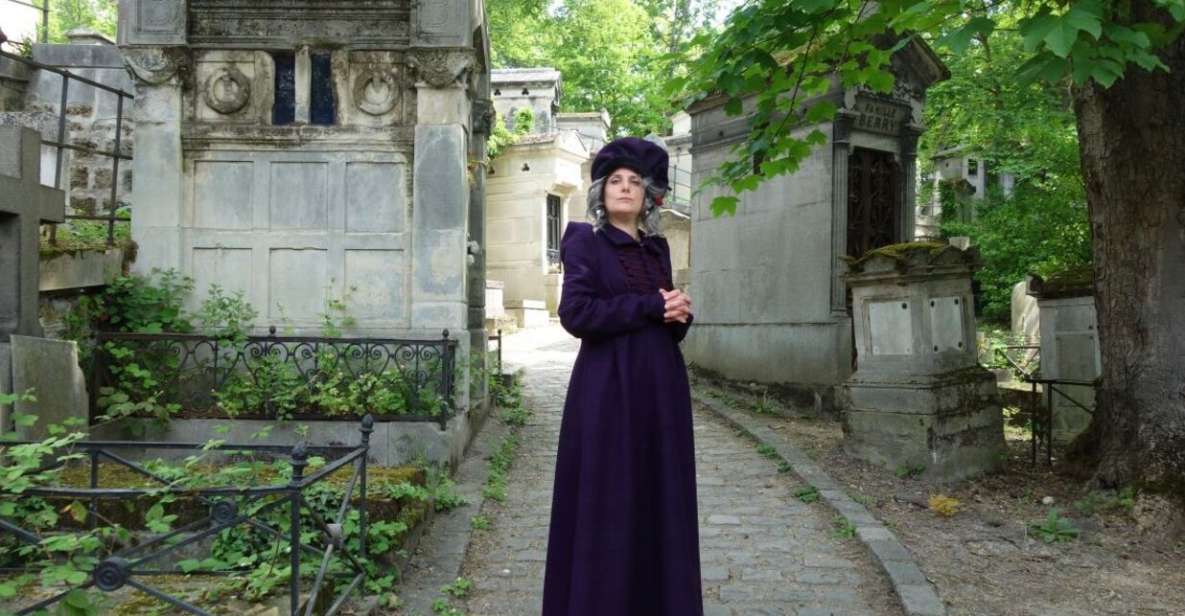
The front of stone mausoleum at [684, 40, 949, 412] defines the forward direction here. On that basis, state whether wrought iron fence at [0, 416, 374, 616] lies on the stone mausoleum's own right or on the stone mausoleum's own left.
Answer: on the stone mausoleum's own right

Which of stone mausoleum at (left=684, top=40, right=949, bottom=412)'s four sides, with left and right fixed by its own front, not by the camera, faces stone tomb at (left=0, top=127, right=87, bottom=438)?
right

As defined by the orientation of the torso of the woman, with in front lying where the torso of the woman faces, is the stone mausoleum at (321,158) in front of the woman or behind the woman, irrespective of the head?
behind

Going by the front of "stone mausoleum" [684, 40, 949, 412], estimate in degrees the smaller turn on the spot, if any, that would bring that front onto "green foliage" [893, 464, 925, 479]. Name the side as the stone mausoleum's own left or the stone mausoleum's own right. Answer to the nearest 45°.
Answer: approximately 45° to the stone mausoleum's own right

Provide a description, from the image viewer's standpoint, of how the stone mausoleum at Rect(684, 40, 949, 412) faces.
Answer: facing the viewer and to the right of the viewer

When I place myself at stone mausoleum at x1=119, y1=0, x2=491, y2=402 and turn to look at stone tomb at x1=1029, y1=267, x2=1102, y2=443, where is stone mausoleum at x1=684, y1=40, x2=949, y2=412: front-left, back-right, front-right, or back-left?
front-left

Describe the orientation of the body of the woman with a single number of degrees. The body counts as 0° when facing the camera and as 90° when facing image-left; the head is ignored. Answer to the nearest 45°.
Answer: approximately 315°

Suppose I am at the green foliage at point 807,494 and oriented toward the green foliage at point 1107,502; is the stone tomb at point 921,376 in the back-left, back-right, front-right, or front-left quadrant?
front-left

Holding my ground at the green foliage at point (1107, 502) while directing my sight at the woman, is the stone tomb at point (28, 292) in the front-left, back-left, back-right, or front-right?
front-right

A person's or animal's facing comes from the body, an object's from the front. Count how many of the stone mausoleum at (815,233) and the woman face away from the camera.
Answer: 0

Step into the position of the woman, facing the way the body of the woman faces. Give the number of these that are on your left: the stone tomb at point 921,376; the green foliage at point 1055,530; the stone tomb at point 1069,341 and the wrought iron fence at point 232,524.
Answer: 3
